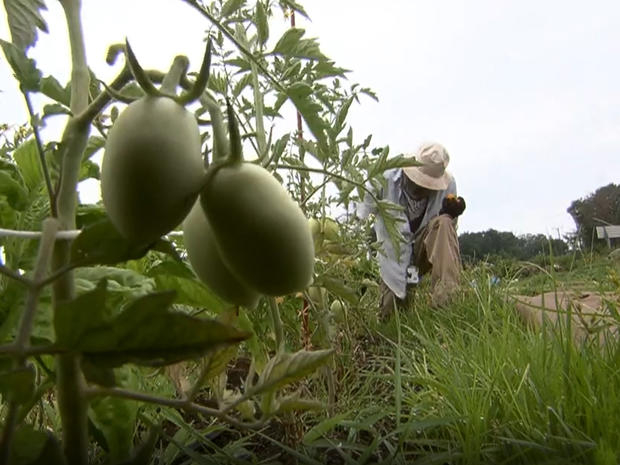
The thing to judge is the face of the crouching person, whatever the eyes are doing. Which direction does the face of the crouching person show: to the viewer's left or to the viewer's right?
to the viewer's left

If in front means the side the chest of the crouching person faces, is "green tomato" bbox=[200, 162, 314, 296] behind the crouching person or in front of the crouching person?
in front

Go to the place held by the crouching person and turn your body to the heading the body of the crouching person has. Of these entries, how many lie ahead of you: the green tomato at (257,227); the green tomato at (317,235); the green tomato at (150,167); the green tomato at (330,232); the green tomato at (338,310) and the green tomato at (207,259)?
6

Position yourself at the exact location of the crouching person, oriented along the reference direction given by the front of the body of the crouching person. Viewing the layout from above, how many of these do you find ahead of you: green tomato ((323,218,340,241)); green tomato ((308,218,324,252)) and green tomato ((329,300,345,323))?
3

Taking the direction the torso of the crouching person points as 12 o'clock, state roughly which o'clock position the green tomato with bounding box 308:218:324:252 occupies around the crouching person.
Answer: The green tomato is roughly at 12 o'clock from the crouching person.

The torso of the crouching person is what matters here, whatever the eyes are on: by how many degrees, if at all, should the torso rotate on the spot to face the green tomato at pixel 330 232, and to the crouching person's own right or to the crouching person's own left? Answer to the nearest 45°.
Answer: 0° — they already face it

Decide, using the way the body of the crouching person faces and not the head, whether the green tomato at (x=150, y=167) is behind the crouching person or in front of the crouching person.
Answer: in front

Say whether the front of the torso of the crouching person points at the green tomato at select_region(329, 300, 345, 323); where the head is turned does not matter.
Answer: yes

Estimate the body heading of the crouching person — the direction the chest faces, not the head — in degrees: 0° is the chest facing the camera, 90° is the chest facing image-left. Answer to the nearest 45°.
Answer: approximately 0°
